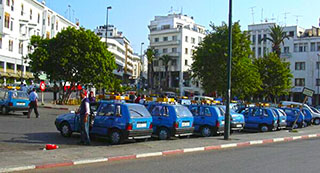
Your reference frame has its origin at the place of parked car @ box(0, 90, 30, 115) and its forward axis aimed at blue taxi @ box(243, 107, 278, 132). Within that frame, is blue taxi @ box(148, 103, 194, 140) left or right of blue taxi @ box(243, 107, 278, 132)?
right

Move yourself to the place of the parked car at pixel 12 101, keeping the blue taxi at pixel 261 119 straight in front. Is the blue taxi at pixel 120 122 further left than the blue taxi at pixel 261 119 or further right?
right

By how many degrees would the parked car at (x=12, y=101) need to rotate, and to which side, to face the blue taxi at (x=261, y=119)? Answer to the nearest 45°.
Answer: approximately 135° to its right

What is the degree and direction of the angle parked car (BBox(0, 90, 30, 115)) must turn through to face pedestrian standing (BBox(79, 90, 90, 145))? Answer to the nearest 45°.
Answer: approximately 135° to its left

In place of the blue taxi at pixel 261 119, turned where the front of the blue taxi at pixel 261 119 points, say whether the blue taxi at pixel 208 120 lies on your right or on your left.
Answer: on your left

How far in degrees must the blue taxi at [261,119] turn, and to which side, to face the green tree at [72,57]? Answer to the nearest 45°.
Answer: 0° — it already faces it
